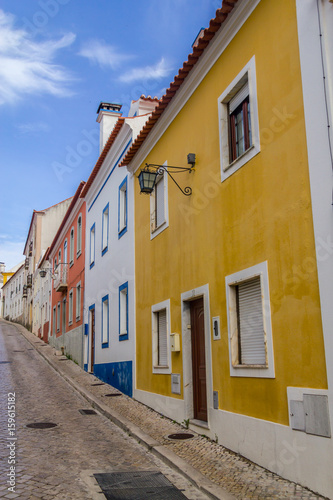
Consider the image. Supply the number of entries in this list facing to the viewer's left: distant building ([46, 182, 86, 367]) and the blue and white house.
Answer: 2

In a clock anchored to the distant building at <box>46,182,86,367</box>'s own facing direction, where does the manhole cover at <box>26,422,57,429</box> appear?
The manhole cover is roughly at 9 o'clock from the distant building.

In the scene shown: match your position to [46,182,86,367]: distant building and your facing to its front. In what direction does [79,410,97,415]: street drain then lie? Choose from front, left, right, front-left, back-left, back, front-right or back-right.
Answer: left

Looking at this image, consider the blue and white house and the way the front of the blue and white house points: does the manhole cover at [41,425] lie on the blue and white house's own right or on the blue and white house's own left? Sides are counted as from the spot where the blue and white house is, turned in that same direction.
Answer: on the blue and white house's own left

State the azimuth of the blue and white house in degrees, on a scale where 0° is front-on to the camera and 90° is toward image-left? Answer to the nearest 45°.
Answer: approximately 90°

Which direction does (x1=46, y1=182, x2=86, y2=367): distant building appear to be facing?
to the viewer's left

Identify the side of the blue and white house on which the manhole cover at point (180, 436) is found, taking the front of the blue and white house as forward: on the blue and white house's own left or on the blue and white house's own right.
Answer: on the blue and white house's own left

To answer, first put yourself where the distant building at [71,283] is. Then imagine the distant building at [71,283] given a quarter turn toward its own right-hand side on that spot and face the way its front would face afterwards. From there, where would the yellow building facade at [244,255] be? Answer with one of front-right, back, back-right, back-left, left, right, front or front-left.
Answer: back

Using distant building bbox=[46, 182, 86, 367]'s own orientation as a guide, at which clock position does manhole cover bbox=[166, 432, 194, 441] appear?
The manhole cover is roughly at 9 o'clock from the distant building.

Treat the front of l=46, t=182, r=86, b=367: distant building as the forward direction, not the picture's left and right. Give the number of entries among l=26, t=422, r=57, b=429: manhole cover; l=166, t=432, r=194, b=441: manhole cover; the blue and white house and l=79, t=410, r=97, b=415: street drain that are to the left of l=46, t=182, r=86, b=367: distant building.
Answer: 4

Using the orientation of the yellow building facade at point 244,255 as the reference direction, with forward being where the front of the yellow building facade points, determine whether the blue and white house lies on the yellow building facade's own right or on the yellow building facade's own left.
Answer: on the yellow building facade's own right

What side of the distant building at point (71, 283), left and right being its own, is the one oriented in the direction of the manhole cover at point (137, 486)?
left
